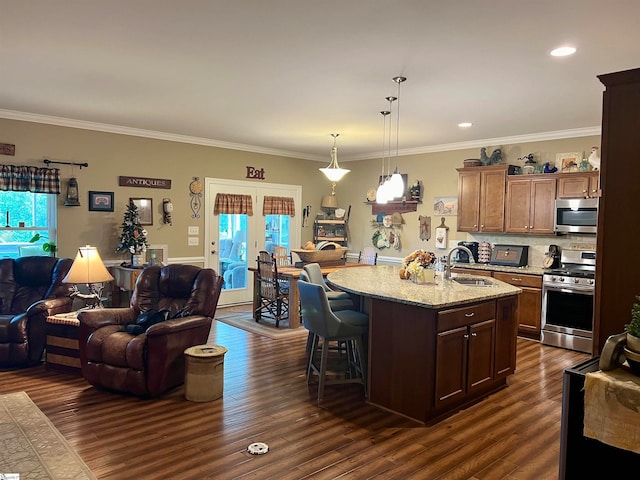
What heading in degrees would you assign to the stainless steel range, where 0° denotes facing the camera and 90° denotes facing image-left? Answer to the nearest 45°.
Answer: approximately 45°

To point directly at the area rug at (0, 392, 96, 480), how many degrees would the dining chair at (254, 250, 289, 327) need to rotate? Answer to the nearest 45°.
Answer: approximately 180°

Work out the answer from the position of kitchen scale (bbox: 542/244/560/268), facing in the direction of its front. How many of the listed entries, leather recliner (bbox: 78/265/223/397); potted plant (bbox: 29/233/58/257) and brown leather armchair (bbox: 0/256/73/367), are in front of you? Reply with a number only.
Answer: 3

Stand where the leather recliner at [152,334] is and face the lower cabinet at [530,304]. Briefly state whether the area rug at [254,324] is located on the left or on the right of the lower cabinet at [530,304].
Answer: left

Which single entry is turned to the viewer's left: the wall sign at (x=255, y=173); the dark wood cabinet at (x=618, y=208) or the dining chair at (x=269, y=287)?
the dark wood cabinet

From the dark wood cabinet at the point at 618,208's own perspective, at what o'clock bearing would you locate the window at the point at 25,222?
The window is roughly at 12 o'clock from the dark wood cabinet.

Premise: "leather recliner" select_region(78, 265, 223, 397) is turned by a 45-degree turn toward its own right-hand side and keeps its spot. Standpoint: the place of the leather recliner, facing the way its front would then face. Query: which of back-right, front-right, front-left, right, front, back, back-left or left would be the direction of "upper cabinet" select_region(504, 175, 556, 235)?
back

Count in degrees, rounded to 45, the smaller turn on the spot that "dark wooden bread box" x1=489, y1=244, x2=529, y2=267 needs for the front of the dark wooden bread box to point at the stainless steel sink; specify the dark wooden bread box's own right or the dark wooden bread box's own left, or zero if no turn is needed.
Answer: approximately 45° to the dark wooden bread box's own left

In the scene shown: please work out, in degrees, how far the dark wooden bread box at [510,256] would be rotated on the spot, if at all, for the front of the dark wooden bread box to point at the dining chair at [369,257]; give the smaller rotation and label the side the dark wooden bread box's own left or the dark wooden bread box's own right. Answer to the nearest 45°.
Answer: approximately 45° to the dark wooden bread box's own right

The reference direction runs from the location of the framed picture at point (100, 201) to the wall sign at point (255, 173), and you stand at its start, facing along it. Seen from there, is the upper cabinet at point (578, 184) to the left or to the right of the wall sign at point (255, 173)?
right

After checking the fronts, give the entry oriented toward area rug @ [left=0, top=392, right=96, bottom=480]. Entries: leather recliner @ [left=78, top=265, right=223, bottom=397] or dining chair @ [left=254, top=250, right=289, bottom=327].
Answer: the leather recliner

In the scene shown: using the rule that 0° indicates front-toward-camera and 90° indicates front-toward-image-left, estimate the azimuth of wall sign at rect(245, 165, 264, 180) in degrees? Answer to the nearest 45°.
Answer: approximately 315°

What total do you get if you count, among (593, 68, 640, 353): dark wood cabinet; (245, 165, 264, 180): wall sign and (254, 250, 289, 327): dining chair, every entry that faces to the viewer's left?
1

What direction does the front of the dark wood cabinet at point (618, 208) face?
to the viewer's left

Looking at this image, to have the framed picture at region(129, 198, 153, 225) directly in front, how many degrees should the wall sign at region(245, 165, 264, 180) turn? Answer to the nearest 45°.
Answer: approximately 90° to its right

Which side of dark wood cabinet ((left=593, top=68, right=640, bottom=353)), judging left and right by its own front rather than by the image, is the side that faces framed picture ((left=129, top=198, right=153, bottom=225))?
front

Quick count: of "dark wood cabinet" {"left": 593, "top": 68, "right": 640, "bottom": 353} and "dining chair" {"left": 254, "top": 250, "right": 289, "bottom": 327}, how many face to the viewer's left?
1

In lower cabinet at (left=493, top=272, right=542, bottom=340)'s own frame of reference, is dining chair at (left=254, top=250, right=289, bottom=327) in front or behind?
in front
